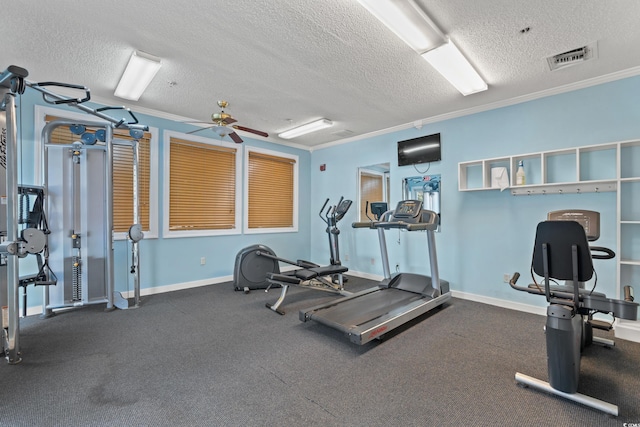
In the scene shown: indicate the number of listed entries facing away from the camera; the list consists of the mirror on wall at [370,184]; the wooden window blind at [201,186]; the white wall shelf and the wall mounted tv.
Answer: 0

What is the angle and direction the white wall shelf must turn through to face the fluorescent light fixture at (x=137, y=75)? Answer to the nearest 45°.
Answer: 0° — it already faces it

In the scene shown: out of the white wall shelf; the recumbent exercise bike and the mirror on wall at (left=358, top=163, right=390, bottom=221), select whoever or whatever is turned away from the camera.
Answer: the recumbent exercise bike

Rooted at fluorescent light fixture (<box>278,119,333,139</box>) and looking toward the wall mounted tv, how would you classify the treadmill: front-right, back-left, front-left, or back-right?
front-right

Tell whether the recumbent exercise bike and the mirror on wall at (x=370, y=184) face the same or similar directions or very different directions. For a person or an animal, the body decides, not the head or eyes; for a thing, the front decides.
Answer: very different directions

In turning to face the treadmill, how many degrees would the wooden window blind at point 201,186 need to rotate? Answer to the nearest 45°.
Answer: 0° — it already faces it

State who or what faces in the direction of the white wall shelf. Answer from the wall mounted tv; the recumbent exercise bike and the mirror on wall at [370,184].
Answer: the recumbent exercise bike

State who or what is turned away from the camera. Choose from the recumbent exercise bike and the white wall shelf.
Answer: the recumbent exercise bike

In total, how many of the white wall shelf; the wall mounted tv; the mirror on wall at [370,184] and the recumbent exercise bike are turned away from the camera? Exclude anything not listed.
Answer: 1

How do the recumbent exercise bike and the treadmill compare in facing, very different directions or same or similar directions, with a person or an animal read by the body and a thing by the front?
same or similar directions

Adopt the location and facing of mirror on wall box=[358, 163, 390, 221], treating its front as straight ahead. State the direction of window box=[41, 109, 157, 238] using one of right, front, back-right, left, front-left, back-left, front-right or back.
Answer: front

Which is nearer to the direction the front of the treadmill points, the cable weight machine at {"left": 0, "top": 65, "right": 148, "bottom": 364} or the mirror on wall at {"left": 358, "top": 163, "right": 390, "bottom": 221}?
the mirror on wall

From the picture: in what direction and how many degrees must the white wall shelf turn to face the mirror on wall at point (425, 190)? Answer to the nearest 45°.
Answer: approximately 45° to its right

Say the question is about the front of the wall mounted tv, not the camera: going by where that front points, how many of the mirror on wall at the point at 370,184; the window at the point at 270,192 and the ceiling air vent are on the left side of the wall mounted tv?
1

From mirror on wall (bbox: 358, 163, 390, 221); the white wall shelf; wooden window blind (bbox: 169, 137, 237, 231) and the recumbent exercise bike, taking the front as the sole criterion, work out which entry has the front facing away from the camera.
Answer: the recumbent exercise bike

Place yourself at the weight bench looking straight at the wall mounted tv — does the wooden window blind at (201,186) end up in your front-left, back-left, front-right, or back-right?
back-left

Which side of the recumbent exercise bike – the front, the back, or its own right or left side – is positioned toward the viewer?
back

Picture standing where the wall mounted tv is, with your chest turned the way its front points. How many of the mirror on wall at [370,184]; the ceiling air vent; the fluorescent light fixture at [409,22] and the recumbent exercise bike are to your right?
1

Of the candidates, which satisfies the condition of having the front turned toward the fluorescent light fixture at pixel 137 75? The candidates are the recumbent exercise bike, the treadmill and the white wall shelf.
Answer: the white wall shelf

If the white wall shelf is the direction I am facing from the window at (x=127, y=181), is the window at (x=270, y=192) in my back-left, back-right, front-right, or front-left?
front-left

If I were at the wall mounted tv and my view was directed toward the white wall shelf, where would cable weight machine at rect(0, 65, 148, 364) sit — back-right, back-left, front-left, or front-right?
back-right
